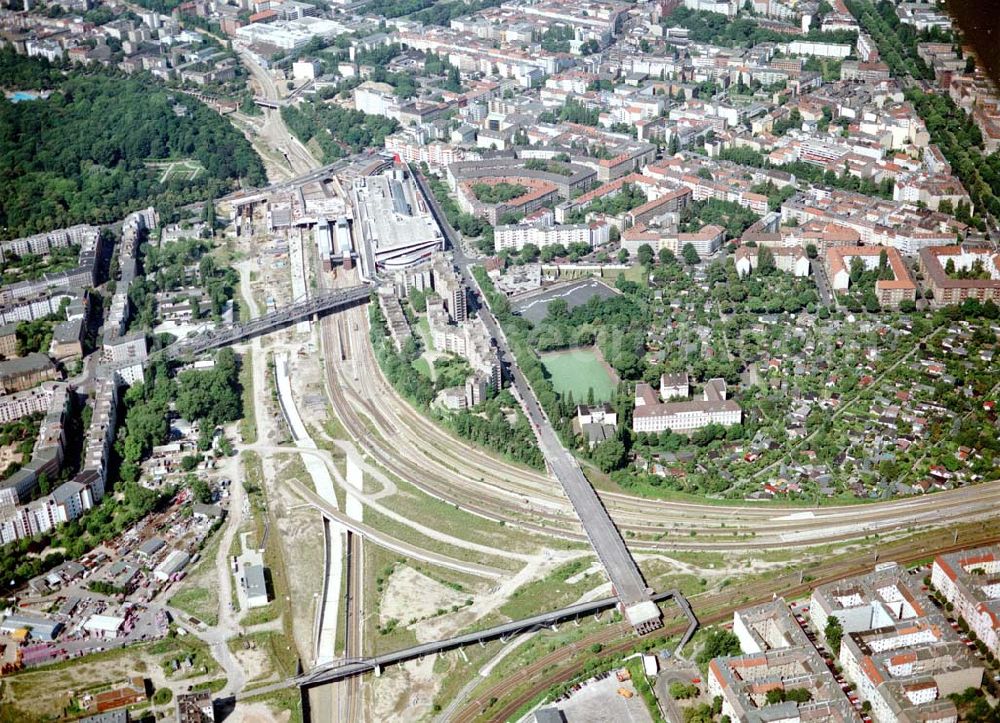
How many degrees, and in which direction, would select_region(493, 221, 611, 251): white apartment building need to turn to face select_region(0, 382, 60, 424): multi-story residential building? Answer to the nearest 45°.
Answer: approximately 45° to its right

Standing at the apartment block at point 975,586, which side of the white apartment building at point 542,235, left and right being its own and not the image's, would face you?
front

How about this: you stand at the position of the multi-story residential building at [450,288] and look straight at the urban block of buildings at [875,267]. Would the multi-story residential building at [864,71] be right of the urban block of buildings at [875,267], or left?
left

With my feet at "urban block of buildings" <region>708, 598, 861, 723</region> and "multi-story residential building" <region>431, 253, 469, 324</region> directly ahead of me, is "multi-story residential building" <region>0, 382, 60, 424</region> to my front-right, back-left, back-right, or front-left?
front-left

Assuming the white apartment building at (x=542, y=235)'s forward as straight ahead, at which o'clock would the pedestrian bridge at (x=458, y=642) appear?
The pedestrian bridge is roughly at 12 o'clock from the white apartment building.

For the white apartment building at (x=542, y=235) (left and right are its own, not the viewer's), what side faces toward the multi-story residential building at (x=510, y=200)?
back

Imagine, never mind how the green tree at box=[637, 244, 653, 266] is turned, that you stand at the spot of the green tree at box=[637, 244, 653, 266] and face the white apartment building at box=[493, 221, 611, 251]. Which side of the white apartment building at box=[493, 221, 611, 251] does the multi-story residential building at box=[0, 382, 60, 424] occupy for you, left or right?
left

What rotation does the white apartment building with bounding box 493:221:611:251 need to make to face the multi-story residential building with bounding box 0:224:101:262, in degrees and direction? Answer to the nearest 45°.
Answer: approximately 90° to its right

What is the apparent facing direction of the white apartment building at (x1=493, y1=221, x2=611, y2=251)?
toward the camera

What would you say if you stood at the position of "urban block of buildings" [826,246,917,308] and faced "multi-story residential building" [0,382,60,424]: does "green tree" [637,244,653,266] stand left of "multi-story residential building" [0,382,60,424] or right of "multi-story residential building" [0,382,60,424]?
right

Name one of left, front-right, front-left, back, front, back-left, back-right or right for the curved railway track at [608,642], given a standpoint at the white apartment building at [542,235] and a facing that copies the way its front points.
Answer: front

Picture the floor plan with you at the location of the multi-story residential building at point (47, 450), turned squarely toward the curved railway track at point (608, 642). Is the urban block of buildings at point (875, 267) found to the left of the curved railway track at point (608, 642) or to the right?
left

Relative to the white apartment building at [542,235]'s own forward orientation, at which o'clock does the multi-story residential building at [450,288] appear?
The multi-story residential building is roughly at 1 o'clock from the white apartment building.

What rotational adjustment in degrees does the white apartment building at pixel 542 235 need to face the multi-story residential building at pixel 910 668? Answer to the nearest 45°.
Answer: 0° — it already faces it

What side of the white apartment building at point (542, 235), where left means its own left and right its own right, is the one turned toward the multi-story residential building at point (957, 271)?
left

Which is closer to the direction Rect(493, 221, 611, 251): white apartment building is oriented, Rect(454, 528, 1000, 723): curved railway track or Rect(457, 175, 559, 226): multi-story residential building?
the curved railway track

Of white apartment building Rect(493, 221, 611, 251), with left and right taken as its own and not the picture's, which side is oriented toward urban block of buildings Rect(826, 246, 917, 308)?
left

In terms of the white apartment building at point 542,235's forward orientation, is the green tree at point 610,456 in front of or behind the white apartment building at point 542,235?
in front

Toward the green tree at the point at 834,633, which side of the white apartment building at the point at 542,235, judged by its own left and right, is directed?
front
